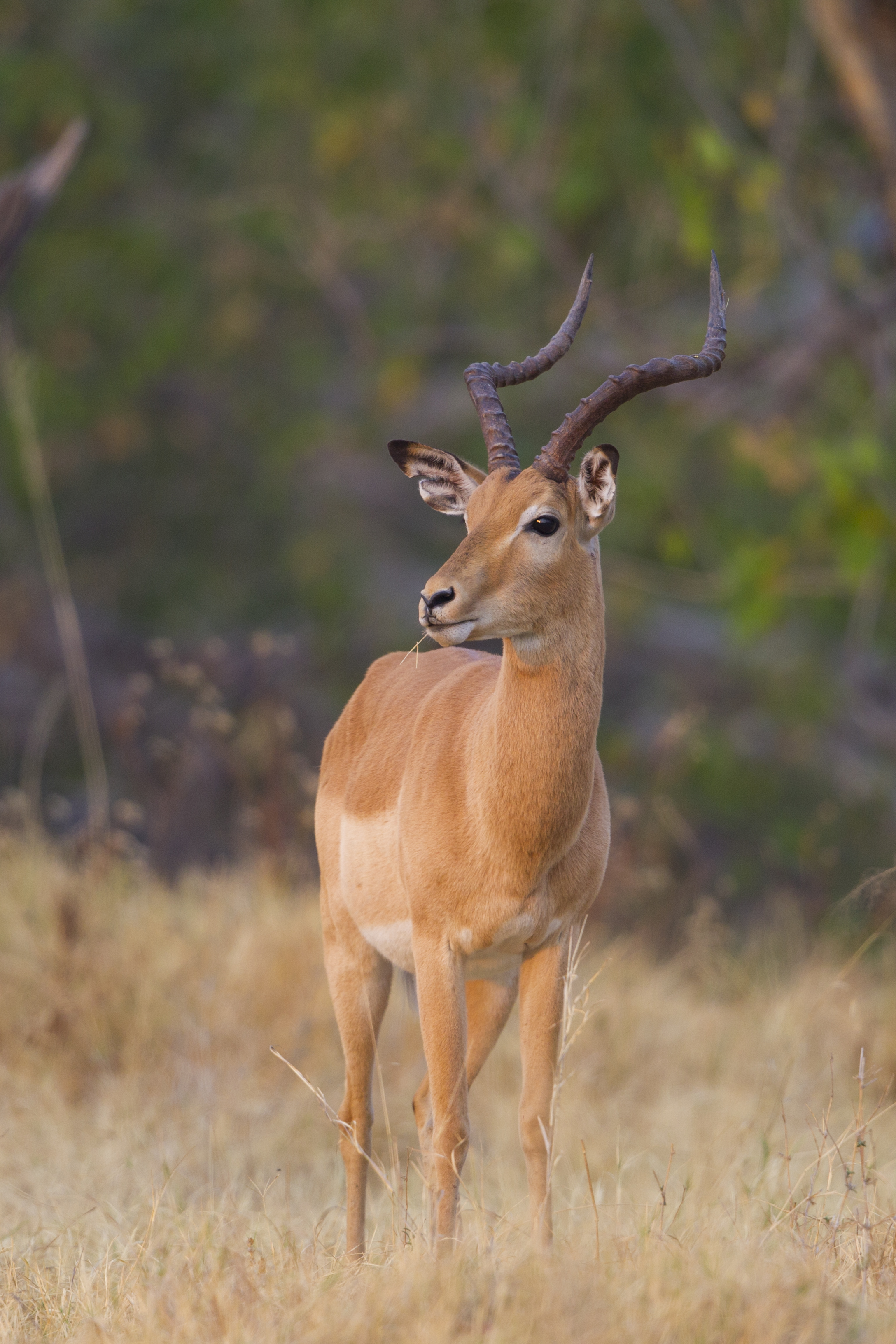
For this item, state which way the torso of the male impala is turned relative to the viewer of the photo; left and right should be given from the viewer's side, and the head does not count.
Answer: facing the viewer and to the right of the viewer
